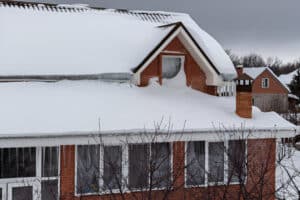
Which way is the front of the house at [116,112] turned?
toward the camera
